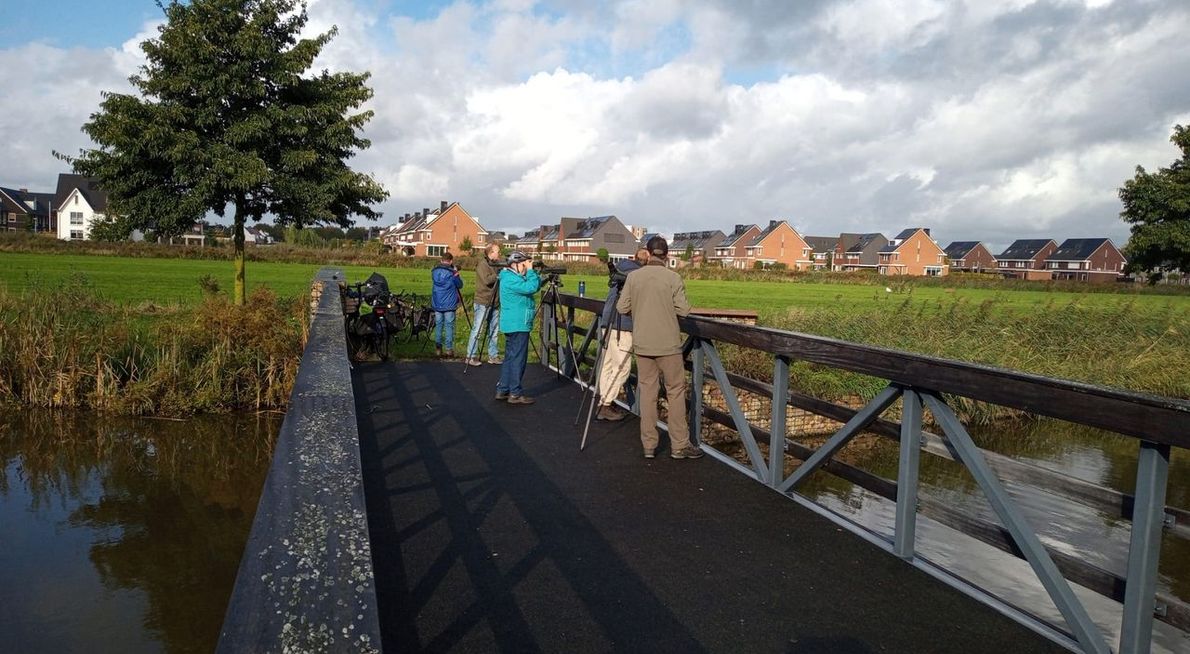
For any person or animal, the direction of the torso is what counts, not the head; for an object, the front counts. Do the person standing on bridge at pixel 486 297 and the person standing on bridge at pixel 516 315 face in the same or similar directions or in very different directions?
same or similar directions

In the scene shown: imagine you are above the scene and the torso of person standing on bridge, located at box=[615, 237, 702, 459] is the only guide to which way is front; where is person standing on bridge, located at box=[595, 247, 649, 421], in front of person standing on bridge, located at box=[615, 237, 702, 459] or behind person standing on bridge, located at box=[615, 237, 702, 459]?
in front

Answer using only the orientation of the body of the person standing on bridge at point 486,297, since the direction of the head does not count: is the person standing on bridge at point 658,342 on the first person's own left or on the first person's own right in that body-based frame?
on the first person's own right

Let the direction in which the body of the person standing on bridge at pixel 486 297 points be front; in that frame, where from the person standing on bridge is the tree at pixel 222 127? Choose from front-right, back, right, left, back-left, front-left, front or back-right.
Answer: back-left

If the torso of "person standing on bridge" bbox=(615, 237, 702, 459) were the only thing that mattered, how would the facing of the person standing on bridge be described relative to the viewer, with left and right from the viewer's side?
facing away from the viewer

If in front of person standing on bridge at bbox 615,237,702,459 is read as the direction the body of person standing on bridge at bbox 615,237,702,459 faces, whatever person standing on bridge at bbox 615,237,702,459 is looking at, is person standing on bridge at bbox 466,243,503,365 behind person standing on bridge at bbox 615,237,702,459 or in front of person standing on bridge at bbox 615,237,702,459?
in front
